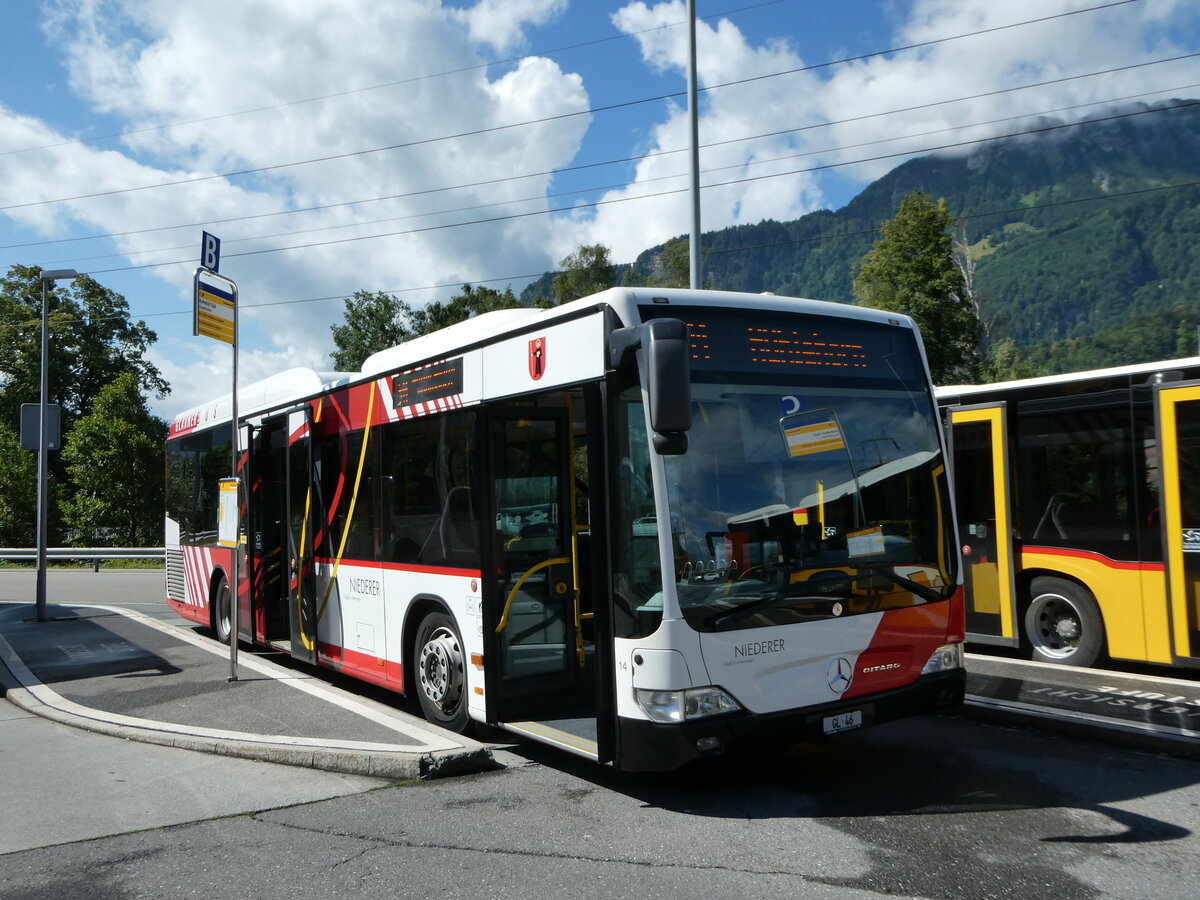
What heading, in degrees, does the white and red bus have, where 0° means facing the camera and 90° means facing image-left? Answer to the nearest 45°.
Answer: approximately 315°

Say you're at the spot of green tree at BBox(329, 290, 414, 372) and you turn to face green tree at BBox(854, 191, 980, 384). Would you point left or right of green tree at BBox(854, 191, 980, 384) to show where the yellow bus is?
right

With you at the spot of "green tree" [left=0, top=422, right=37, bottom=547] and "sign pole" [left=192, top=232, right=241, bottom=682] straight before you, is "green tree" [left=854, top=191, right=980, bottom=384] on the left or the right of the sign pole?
left

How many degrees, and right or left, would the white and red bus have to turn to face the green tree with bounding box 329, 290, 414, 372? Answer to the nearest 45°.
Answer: approximately 135° to its left

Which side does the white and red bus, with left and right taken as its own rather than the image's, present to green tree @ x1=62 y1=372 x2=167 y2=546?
back

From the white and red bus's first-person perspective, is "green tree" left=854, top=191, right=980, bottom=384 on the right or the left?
on its left

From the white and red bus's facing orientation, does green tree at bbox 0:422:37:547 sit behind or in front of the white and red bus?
behind

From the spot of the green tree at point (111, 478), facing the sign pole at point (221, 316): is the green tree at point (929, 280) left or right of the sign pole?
left

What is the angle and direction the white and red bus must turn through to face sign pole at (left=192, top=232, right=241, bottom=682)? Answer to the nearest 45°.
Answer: approximately 180°

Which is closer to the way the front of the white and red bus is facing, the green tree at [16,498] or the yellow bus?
the yellow bus

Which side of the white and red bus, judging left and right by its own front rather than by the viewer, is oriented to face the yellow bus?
left
